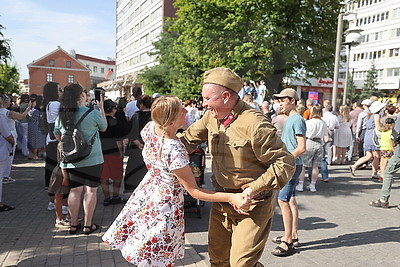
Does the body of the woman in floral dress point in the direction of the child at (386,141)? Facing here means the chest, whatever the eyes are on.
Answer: yes

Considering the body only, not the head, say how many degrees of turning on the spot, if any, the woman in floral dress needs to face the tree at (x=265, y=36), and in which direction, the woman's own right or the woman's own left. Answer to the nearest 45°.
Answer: approximately 45° to the woman's own left

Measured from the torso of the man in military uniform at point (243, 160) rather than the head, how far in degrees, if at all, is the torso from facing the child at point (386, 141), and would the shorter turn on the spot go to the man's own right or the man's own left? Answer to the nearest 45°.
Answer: approximately 180°

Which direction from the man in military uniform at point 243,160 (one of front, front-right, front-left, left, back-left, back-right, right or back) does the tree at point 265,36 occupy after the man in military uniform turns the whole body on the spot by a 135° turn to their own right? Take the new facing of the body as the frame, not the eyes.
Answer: front

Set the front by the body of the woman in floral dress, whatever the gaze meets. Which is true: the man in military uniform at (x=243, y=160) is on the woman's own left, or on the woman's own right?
on the woman's own right

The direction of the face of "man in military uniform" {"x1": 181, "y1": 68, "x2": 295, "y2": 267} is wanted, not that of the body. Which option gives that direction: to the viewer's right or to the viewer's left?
to the viewer's left

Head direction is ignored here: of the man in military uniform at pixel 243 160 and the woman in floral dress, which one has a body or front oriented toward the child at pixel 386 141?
the woman in floral dress

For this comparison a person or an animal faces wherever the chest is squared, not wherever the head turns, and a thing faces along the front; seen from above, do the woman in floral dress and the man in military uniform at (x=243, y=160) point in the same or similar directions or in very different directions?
very different directions

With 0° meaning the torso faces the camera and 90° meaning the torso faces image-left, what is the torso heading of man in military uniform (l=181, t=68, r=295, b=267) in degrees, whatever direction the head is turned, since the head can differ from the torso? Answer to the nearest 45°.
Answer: approximately 45°

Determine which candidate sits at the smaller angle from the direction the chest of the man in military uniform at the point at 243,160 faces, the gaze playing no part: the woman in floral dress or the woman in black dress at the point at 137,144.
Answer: the woman in floral dress

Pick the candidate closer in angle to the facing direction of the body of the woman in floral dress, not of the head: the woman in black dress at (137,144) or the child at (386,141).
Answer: the child

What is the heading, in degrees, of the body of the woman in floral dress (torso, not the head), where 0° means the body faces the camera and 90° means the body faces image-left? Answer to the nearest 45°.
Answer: approximately 225°

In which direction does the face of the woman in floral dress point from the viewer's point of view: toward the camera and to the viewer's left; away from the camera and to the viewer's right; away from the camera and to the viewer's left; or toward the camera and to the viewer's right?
away from the camera and to the viewer's right
